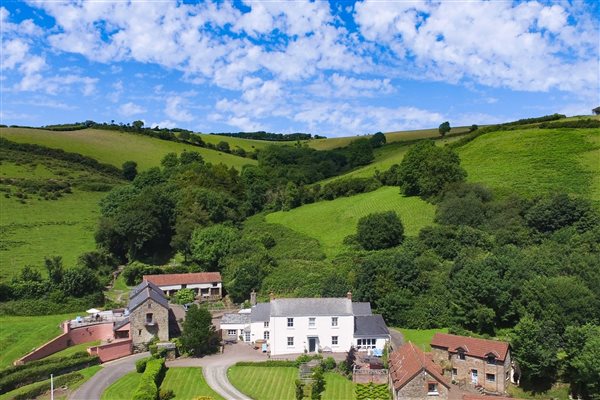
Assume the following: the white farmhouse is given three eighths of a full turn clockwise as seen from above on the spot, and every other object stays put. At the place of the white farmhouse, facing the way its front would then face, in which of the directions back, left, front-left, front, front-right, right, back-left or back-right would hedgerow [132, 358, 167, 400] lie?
left

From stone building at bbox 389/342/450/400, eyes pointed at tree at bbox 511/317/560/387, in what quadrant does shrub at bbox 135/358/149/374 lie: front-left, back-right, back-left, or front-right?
back-left

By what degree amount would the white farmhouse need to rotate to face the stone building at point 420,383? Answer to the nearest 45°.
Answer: approximately 45° to its left

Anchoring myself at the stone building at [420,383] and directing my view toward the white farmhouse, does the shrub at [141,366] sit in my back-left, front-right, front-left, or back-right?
front-left

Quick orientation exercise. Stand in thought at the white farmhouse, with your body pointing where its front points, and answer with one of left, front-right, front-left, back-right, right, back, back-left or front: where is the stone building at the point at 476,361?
front-left

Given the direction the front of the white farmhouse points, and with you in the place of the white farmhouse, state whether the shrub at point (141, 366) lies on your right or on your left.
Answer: on your right

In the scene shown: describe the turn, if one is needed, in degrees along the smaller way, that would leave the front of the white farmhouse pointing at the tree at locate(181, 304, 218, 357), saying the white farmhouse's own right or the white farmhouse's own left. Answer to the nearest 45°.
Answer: approximately 90° to the white farmhouse's own right

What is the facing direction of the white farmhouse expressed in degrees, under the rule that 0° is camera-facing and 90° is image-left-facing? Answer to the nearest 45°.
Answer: approximately 0°

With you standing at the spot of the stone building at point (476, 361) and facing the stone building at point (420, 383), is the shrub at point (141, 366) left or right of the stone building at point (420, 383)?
right

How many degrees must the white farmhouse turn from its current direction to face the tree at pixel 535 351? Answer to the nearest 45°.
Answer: approximately 45° to its left

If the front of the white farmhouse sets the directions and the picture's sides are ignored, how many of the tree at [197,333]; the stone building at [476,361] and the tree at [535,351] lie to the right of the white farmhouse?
1
